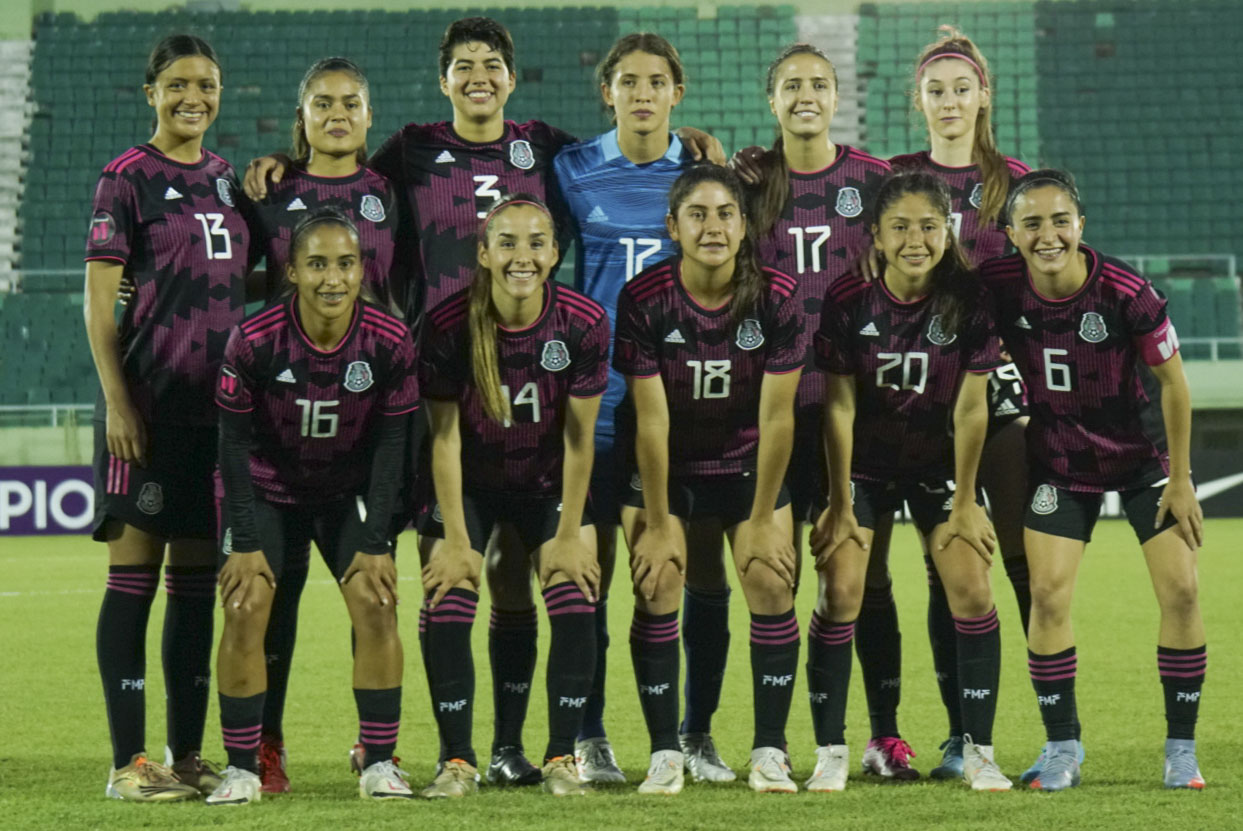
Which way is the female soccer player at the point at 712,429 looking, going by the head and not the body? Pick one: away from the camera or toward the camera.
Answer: toward the camera

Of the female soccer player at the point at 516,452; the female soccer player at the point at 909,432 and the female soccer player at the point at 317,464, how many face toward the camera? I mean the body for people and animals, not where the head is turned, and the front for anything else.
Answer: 3

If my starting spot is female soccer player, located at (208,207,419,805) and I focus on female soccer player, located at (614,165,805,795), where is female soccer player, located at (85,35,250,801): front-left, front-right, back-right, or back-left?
back-left

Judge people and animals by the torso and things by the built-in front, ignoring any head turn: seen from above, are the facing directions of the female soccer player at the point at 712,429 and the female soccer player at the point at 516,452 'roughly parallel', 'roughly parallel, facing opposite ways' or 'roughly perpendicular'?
roughly parallel

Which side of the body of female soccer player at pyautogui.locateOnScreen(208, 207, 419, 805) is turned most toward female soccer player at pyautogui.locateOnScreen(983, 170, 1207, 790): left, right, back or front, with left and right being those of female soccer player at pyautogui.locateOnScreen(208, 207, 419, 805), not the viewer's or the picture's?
left

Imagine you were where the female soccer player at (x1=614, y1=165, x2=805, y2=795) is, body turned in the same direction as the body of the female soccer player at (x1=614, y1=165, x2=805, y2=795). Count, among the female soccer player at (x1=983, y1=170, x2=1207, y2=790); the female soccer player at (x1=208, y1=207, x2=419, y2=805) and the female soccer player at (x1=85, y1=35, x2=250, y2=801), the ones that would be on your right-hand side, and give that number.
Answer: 2

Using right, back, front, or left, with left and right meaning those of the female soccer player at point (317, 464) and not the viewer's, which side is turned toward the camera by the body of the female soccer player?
front

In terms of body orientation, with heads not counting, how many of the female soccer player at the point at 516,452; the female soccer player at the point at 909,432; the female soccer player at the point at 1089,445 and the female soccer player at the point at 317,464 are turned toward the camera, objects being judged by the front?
4

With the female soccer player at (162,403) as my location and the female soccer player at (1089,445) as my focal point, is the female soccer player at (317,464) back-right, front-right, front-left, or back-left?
front-right

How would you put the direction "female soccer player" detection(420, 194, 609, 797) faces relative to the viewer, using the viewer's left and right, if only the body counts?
facing the viewer

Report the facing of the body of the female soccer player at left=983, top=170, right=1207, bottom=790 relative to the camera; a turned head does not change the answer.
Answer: toward the camera
